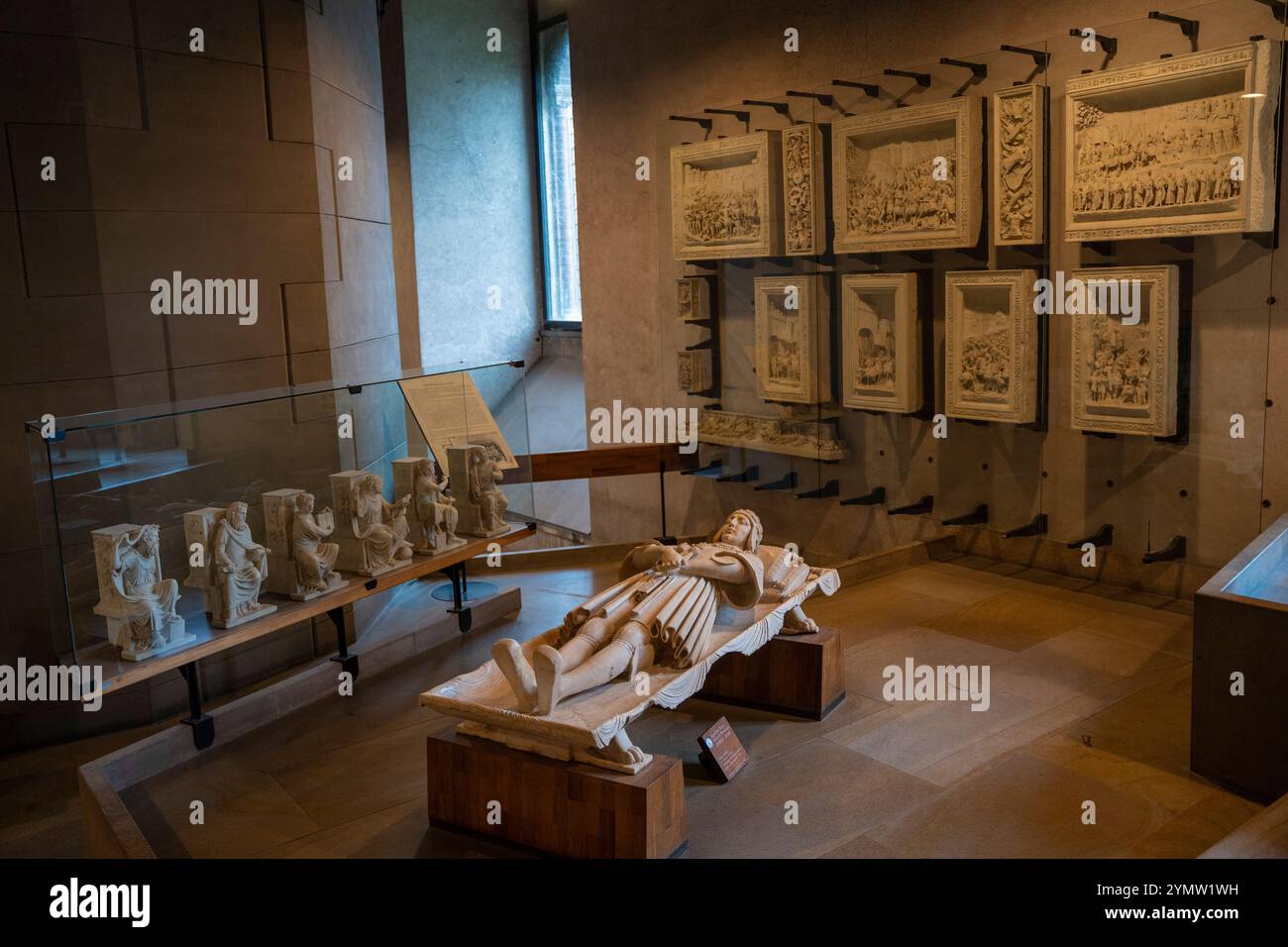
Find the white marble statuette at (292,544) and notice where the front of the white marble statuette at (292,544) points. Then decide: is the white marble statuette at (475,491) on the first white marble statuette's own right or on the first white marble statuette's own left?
on the first white marble statuette's own left

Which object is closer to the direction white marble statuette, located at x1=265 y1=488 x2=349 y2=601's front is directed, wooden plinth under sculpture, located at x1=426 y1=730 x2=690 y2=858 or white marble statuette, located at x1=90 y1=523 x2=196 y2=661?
the wooden plinth under sculpture

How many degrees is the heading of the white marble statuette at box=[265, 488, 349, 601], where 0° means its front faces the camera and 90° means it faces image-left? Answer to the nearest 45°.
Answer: approximately 315°

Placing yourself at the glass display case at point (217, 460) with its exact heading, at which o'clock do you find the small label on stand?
The small label on stand is roughly at 12 o'clock from the glass display case.

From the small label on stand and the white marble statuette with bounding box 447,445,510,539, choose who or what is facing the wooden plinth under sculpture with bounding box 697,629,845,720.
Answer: the white marble statuette

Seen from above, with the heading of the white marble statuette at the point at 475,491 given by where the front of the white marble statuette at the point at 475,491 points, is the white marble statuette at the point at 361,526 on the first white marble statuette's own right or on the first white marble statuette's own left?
on the first white marble statuette's own right

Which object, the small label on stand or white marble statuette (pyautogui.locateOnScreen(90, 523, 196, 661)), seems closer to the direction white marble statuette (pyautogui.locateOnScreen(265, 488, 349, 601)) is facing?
the small label on stand

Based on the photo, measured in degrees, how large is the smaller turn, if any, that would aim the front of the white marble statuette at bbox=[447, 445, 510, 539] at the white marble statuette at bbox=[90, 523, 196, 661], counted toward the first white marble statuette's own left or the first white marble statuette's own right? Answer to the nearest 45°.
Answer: approximately 90° to the first white marble statuette's own right
